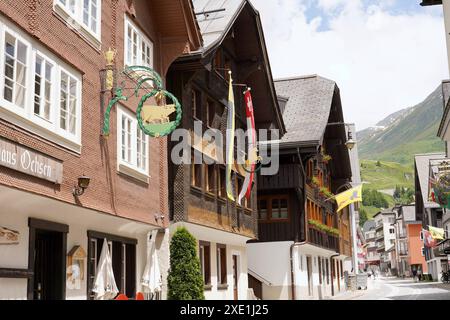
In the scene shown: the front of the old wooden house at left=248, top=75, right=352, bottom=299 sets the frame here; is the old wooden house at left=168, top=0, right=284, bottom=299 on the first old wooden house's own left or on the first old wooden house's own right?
on the first old wooden house's own right

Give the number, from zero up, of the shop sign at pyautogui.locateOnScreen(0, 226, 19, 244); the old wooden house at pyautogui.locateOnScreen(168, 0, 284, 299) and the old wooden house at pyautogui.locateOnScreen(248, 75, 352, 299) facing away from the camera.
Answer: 0

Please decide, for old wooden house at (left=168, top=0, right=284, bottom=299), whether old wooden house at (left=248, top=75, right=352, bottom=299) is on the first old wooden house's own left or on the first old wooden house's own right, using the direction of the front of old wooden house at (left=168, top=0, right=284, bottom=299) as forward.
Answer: on the first old wooden house's own left

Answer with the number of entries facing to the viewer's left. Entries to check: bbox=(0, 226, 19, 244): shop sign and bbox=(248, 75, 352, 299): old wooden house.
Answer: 0

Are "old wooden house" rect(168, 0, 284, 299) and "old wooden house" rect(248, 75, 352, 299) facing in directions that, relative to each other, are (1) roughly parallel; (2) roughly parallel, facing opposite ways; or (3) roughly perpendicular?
roughly parallel

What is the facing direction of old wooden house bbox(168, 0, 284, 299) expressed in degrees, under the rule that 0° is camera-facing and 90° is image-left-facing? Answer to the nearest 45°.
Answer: approximately 315°

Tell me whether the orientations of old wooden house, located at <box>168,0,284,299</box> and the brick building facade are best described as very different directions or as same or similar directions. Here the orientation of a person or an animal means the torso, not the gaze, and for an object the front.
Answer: same or similar directions

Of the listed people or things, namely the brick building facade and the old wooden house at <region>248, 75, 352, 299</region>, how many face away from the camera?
0

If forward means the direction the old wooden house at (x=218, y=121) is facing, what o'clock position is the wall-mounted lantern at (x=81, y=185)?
The wall-mounted lantern is roughly at 2 o'clock from the old wooden house.

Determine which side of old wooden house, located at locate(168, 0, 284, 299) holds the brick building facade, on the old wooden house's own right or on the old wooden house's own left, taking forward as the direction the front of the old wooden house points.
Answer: on the old wooden house's own right

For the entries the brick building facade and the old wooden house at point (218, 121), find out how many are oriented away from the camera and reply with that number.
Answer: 0

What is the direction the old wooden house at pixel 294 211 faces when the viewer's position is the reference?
facing the viewer and to the right of the viewer

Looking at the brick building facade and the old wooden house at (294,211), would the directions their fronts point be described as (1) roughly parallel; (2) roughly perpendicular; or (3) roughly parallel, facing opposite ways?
roughly parallel

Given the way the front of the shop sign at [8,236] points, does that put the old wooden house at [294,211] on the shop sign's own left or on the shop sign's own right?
on the shop sign's own left
